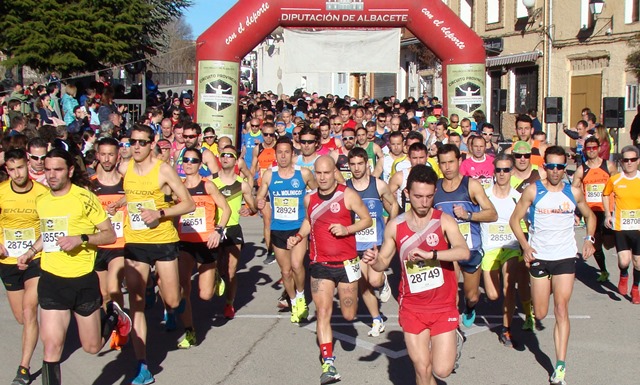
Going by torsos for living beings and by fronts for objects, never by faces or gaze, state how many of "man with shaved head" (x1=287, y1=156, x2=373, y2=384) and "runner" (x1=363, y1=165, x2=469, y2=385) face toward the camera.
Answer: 2

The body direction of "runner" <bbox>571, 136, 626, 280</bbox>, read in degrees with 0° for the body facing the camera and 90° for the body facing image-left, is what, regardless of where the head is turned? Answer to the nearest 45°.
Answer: approximately 0°

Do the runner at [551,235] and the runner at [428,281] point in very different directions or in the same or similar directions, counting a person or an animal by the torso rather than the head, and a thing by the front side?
same or similar directions

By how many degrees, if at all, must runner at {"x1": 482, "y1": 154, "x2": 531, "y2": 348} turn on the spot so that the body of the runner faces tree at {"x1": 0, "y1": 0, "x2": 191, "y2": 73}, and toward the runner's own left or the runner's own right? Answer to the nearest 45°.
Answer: approximately 135° to the runner's own right

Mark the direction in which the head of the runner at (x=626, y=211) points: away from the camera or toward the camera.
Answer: toward the camera

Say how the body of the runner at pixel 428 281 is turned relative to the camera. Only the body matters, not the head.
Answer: toward the camera

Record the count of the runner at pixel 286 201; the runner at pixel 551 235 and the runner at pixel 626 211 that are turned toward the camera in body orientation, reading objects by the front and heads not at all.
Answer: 3

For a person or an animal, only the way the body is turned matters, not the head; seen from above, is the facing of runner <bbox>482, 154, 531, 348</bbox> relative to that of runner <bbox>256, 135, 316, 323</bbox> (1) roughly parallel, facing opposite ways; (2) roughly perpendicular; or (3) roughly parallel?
roughly parallel

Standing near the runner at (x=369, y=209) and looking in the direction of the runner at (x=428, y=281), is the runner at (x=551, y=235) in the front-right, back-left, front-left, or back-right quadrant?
front-left

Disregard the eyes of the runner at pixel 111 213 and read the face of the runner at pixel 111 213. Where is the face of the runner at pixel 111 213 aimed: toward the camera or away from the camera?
toward the camera

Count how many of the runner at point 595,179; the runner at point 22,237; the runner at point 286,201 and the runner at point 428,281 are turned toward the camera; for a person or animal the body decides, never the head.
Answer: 4

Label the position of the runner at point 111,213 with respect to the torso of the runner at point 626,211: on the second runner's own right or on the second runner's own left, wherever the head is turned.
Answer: on the second runner's own right

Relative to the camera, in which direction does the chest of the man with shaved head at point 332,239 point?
toward the camera

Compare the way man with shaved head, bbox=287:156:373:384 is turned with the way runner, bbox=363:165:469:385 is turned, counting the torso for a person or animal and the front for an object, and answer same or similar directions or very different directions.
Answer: same or similar directions

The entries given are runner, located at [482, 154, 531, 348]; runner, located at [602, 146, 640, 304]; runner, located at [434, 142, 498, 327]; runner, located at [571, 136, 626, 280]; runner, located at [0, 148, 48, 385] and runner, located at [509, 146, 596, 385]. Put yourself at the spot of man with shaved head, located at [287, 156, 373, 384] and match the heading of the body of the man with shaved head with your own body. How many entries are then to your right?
1

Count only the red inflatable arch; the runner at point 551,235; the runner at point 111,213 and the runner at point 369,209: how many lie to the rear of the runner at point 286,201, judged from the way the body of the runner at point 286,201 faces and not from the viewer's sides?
1
